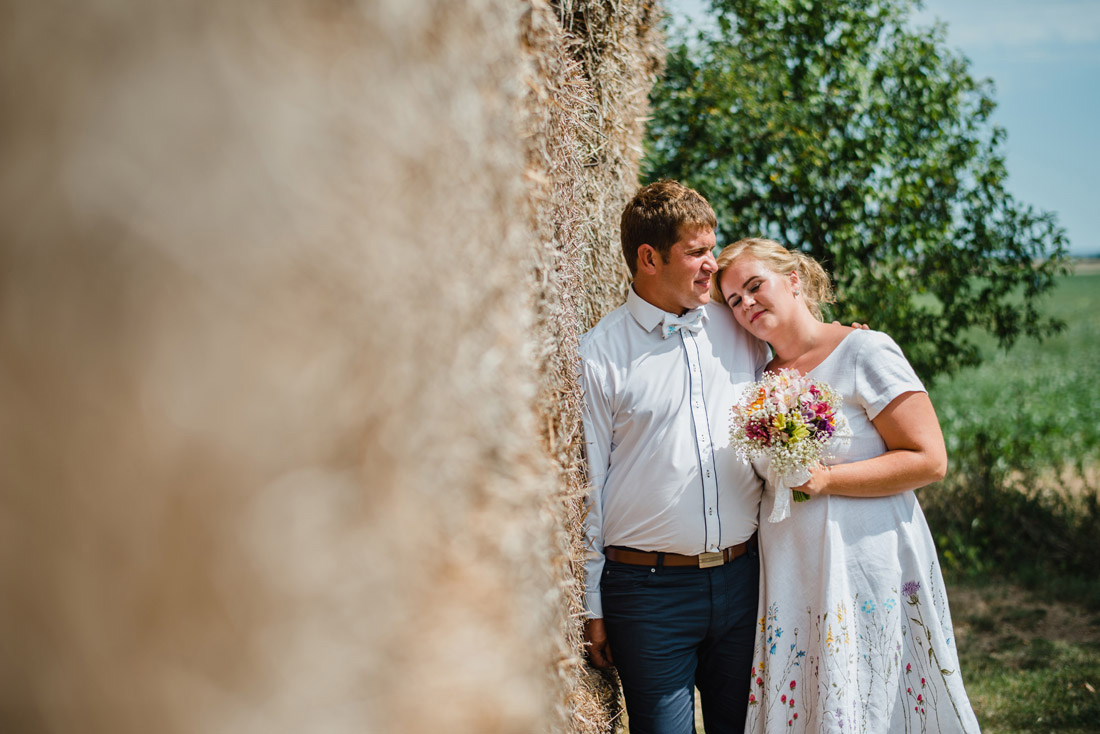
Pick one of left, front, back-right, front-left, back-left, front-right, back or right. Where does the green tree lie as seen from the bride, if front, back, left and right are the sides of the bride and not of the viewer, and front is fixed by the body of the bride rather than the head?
back-right

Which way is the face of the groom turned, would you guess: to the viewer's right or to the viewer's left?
to the viewer's right

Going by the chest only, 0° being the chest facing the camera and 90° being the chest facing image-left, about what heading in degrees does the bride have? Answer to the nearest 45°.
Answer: approximately 45°

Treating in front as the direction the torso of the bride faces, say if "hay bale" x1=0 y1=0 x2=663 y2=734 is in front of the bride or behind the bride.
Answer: in front

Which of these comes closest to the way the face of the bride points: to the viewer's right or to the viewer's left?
to the viewer's left
